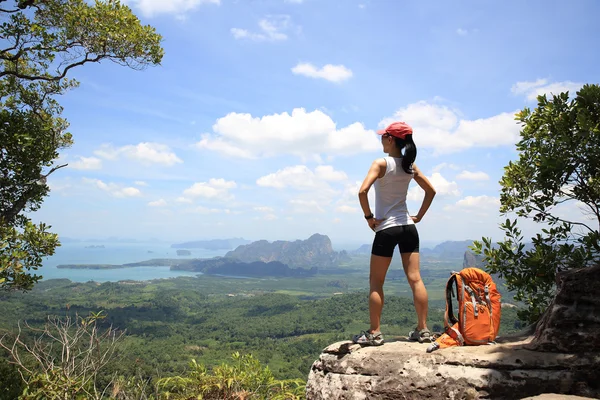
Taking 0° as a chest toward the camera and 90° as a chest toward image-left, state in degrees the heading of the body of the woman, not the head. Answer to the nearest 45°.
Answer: approximately 135°

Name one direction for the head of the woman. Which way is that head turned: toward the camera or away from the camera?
away from the camera

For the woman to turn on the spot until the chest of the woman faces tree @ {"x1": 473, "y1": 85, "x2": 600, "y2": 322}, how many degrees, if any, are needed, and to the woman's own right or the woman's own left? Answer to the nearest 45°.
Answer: approximately 90° to the woman's own right
